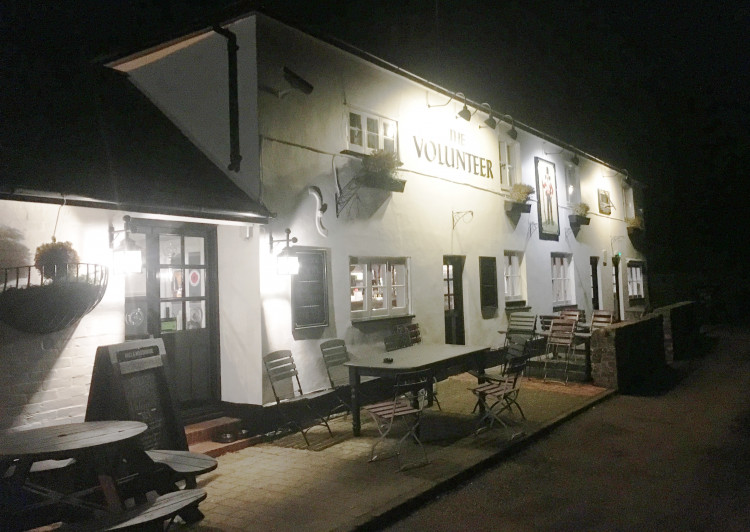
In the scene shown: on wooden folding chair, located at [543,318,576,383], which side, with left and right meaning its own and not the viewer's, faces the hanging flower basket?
front

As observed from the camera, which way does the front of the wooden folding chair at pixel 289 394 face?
facing the viewer and to the right of the viewer

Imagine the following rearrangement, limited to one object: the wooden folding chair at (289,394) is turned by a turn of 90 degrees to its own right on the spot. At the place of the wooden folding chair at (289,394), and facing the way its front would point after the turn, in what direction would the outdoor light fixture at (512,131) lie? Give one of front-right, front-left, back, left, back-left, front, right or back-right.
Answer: back

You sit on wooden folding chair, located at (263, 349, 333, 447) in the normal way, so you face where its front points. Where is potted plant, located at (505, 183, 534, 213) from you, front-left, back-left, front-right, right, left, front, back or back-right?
left

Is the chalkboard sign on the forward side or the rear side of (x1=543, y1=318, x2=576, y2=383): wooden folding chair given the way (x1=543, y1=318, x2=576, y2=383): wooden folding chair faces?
on the forward side

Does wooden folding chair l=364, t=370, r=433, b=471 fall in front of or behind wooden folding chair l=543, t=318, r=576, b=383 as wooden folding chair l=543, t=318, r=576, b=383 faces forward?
in front

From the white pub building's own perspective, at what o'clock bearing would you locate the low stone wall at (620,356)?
The low stone wall is roughly at 10 o'clock from the white pub building.
